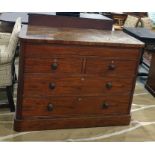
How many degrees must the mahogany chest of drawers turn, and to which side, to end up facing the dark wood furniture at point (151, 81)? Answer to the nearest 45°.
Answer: approximately 135° to its left

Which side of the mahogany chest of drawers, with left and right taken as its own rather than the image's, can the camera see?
front
